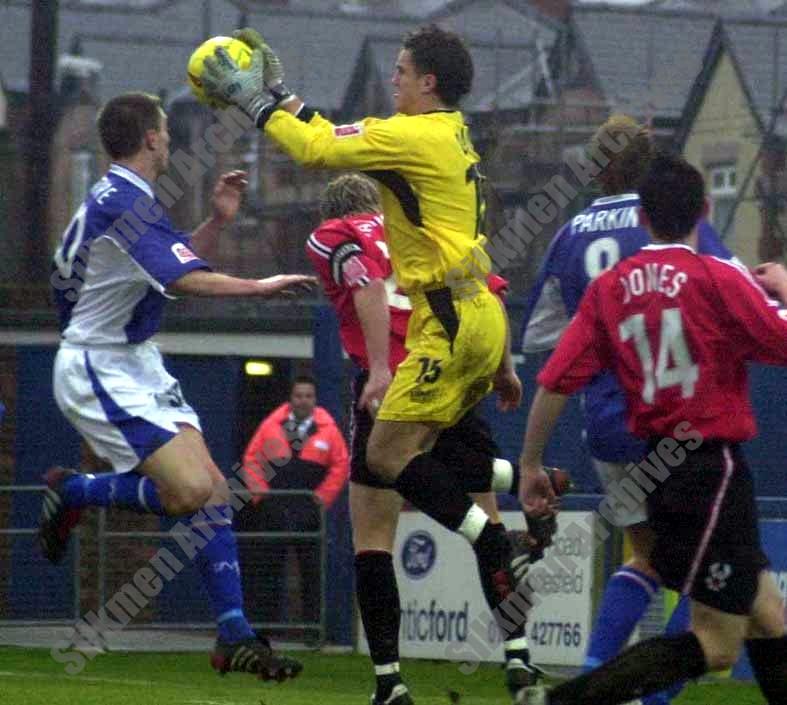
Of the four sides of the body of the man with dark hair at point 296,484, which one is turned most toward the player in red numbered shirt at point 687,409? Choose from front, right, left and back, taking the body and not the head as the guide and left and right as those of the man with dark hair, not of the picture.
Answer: front

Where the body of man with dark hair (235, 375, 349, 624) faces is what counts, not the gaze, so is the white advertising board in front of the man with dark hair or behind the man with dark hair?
in front

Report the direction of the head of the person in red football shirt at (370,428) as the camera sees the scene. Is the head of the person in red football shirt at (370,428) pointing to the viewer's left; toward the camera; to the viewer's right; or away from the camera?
away from the camera

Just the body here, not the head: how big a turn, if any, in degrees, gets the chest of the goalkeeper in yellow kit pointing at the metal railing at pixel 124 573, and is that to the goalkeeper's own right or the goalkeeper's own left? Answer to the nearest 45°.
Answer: approximately 90° to the goalkeeper's own right

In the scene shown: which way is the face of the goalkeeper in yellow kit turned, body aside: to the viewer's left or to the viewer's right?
to the viewer's left

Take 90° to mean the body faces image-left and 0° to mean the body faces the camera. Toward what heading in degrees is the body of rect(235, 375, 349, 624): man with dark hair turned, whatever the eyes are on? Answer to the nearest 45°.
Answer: approximately 0°

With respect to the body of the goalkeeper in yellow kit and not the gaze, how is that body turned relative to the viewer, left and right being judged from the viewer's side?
facing to the left of the viewer

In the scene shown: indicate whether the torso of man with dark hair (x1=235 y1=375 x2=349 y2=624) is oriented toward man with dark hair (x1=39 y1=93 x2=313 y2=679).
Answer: yes
